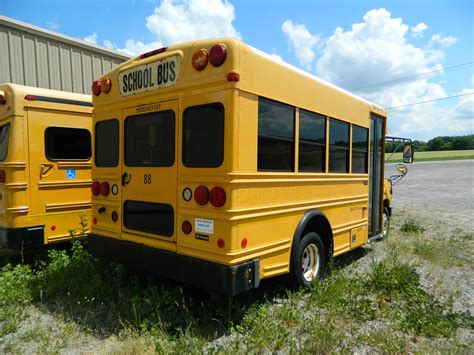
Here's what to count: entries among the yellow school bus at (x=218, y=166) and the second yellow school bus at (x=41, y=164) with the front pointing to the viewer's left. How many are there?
0

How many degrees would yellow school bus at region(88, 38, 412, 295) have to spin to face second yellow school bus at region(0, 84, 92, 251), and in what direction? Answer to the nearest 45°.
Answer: approximately 90° to its left

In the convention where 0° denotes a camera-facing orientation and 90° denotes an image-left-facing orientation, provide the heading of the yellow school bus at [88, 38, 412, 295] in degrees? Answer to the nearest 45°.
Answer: approximately 225°

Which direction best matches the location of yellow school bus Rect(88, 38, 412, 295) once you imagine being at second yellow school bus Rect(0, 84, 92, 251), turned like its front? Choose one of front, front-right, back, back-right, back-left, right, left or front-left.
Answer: right

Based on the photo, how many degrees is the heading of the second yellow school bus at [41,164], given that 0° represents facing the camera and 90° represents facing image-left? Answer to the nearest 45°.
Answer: approximately 225°
